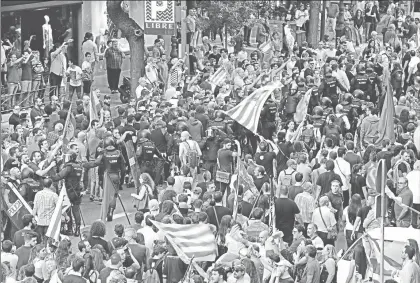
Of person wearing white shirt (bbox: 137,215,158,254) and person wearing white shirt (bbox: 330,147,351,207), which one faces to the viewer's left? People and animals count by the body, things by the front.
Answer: person wearing white shirt (bbox: 330,147,351,207)

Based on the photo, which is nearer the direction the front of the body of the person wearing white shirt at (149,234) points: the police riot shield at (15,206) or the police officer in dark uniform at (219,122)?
the police officer in dark uniform

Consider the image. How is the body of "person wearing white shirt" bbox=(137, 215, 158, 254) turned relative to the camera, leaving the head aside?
away from the camera

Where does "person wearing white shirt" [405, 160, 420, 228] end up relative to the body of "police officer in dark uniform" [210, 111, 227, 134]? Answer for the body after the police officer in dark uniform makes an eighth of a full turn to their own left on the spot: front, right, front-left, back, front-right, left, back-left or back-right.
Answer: back

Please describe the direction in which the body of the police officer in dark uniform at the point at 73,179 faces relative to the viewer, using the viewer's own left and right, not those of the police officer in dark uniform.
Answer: facing away from the viewer and to the left of the viewer

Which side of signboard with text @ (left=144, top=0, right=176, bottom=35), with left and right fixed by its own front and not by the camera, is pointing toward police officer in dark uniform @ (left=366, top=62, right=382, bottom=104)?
left

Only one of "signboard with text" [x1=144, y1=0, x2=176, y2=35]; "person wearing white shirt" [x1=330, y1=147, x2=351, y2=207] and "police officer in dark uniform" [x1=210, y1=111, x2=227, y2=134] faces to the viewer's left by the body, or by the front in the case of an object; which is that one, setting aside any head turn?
the person wearing white shirt

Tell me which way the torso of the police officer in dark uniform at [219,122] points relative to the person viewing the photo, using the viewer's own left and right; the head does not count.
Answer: facing away from the viewer
